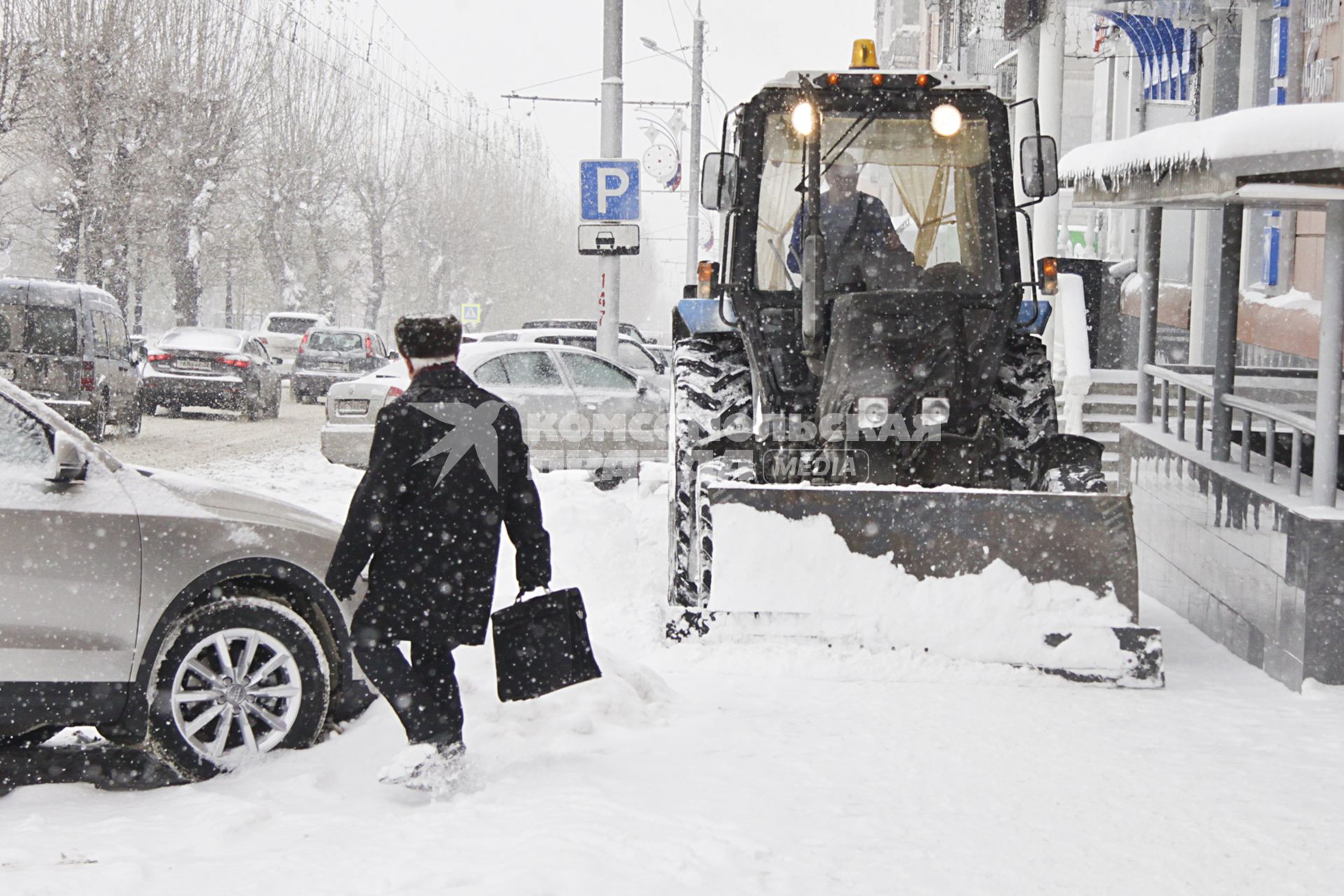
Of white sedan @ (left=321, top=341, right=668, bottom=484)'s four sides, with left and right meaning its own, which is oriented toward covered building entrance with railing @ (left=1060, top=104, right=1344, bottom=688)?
right

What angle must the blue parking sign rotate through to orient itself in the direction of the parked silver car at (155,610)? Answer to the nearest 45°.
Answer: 0° — it already faces it

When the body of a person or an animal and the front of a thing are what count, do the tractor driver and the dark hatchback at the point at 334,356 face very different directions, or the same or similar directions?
very different directions

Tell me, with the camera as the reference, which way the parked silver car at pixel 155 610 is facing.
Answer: facing to the right of the viewer

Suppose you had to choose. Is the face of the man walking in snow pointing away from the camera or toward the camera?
away from the camera

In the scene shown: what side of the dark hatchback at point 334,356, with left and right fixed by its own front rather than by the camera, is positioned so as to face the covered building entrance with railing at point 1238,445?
back

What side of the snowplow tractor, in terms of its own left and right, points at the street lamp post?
back

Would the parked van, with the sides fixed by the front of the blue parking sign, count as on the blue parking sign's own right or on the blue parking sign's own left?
on the blue parking sign's own right

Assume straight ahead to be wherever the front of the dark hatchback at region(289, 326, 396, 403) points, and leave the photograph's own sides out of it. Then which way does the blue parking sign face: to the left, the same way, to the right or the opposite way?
the opposite way

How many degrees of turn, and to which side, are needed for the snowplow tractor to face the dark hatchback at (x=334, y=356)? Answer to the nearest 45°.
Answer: approximately 135° to its right

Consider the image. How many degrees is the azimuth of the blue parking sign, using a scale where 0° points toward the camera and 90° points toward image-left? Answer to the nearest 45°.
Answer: approximately 0°

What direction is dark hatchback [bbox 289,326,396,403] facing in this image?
away from the camera
